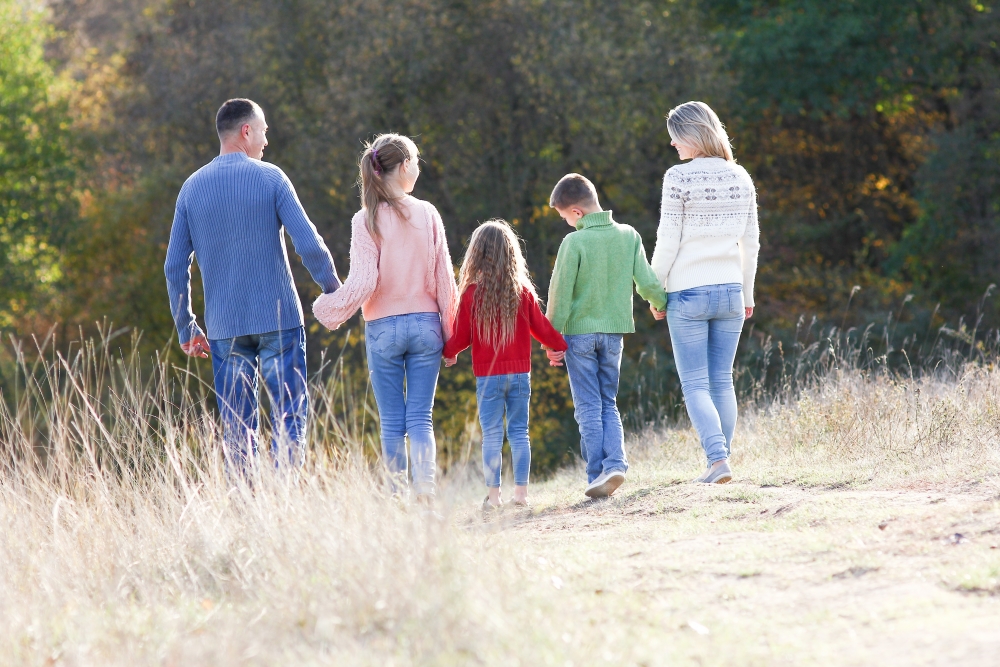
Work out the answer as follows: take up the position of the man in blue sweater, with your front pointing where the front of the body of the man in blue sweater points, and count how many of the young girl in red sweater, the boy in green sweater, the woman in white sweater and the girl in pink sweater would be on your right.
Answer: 4

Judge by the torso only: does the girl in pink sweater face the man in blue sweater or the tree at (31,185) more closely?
the tree

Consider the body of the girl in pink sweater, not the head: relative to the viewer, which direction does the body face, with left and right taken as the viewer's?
facing away from the viewer

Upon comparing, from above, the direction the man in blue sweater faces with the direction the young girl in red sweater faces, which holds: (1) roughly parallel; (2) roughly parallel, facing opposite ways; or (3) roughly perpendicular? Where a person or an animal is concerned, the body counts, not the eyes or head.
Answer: roughly parallel

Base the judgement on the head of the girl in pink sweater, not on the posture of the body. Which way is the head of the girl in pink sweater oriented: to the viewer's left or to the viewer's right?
to the viewer's right

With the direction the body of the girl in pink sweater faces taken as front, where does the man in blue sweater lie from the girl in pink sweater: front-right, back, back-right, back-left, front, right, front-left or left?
left

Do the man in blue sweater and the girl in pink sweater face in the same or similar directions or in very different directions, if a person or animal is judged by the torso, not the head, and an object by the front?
same or similar directions

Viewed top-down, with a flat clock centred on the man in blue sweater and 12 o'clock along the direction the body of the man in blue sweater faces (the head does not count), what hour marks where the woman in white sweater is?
The woman in white sweater is roughly at 3 o'clock from the man in blue sweater.

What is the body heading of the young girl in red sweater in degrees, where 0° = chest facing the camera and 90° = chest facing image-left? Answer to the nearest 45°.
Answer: approximately 180°

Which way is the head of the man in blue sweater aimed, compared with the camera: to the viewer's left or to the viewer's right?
to the viewer's right

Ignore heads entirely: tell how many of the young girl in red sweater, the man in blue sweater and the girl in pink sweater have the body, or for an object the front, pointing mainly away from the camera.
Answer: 3

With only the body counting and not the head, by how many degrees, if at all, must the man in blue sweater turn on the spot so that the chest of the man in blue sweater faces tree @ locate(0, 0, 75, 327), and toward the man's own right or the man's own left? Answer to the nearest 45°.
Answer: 0° — they already face it

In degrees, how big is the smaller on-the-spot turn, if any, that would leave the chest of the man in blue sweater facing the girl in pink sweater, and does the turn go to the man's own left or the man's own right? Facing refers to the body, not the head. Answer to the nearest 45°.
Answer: approximately 90° to the man's own right

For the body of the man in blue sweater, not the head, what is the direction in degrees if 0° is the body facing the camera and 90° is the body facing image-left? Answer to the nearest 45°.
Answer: approximately 180°
